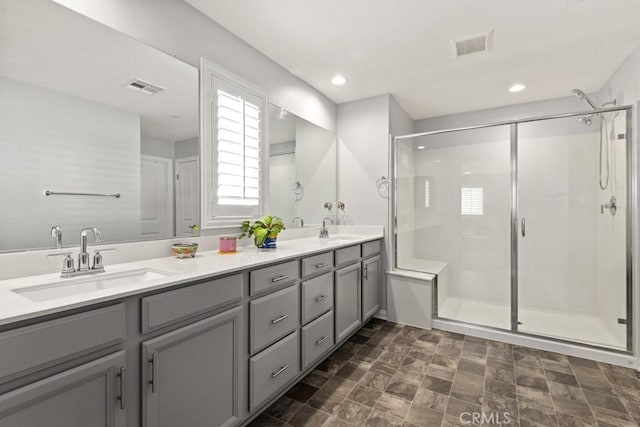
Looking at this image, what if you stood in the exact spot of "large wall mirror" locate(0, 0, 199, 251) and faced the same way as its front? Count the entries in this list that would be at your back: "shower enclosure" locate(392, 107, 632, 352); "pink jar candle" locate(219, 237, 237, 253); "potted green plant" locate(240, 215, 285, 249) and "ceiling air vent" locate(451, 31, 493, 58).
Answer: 0

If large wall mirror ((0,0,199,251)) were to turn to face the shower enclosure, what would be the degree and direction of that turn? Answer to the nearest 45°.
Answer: approximately 45° to its left

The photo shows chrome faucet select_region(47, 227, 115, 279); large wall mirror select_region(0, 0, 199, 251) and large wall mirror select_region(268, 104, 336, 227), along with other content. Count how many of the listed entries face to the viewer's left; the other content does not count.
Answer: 0

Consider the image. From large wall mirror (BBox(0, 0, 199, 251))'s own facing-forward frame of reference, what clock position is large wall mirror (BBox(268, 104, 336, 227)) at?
large wall mirror (BBox(268, 104, 336, 227)) is roughly at 10 o'clock from large wall mirror (BBox(0, 0, 199, 251)).

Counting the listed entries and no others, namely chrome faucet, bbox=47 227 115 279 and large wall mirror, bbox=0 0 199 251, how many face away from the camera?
0

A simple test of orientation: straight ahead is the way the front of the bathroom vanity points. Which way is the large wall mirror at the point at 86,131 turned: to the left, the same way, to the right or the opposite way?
the same way

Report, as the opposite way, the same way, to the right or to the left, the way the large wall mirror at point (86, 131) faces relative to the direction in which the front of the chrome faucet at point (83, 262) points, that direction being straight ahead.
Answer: the same way

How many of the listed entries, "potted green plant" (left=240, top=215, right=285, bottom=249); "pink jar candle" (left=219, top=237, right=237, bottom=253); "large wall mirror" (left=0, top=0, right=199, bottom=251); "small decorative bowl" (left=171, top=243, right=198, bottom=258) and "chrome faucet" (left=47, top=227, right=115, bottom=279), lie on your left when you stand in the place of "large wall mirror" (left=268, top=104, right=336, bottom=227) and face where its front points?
0

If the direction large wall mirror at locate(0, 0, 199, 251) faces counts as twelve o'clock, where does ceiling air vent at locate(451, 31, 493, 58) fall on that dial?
The ceiling air vent is roughly at 11 o'clock from the large wall mirror.

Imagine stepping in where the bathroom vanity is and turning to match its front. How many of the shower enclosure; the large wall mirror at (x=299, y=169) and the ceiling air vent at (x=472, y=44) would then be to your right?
0

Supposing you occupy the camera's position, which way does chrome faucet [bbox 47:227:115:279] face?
facing the viewer and to the right of the viewer

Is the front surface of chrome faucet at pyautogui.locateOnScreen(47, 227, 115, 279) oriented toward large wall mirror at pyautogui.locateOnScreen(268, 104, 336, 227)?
no

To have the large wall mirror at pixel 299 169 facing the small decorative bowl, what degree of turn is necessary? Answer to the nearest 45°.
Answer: approximately 90° to its right
